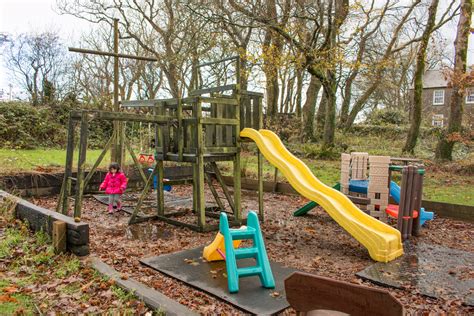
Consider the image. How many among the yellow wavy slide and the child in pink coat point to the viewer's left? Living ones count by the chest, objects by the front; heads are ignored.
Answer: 0

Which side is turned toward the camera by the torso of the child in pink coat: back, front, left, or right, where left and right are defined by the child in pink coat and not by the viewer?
front

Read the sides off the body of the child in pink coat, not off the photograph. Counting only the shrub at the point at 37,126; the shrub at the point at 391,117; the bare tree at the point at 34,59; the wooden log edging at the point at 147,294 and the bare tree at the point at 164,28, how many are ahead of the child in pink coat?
1

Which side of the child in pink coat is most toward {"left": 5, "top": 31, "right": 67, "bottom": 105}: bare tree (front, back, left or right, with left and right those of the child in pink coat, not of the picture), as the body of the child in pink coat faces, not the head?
back

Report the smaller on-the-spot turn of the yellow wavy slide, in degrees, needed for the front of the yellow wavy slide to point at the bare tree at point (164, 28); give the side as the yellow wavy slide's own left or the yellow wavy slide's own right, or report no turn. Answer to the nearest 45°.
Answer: approximately 180°

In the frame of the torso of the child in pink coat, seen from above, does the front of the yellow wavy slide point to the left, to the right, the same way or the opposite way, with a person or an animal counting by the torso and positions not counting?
the same way

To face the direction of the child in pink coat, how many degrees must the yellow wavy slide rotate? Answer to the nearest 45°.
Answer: approximately 135° to its right

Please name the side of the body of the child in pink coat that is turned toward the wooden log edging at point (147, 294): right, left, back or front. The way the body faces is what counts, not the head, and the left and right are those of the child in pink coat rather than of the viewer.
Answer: front

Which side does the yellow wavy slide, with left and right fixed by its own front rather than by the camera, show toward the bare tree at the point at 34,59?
back

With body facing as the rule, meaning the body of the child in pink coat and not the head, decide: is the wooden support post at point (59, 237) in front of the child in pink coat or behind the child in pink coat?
in front

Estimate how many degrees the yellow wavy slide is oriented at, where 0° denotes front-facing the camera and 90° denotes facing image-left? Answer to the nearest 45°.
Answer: approximately 315°

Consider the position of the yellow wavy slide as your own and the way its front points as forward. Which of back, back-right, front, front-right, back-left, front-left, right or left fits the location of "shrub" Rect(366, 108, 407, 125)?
back-left

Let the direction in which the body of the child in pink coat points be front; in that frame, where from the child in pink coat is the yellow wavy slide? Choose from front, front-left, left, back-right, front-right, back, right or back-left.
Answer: front-left

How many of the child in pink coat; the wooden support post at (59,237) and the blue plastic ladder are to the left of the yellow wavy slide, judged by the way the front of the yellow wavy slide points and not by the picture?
0
